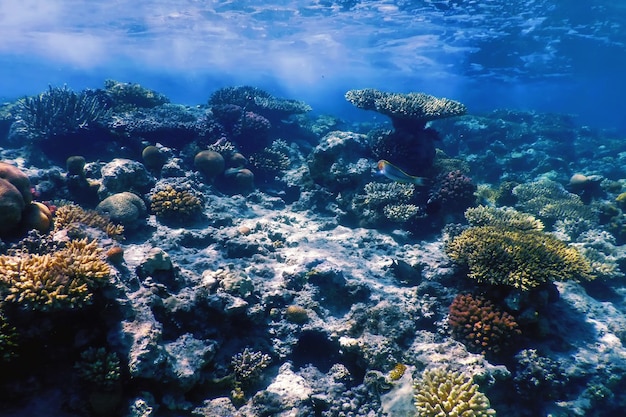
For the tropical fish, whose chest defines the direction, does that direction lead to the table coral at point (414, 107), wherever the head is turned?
no

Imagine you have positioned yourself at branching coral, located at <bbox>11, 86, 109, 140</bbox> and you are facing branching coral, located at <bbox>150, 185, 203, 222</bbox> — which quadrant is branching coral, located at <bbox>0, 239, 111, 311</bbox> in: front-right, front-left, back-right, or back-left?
front-right

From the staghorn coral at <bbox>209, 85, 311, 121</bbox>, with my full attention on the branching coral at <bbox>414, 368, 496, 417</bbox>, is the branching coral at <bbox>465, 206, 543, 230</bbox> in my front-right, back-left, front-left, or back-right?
front-left
